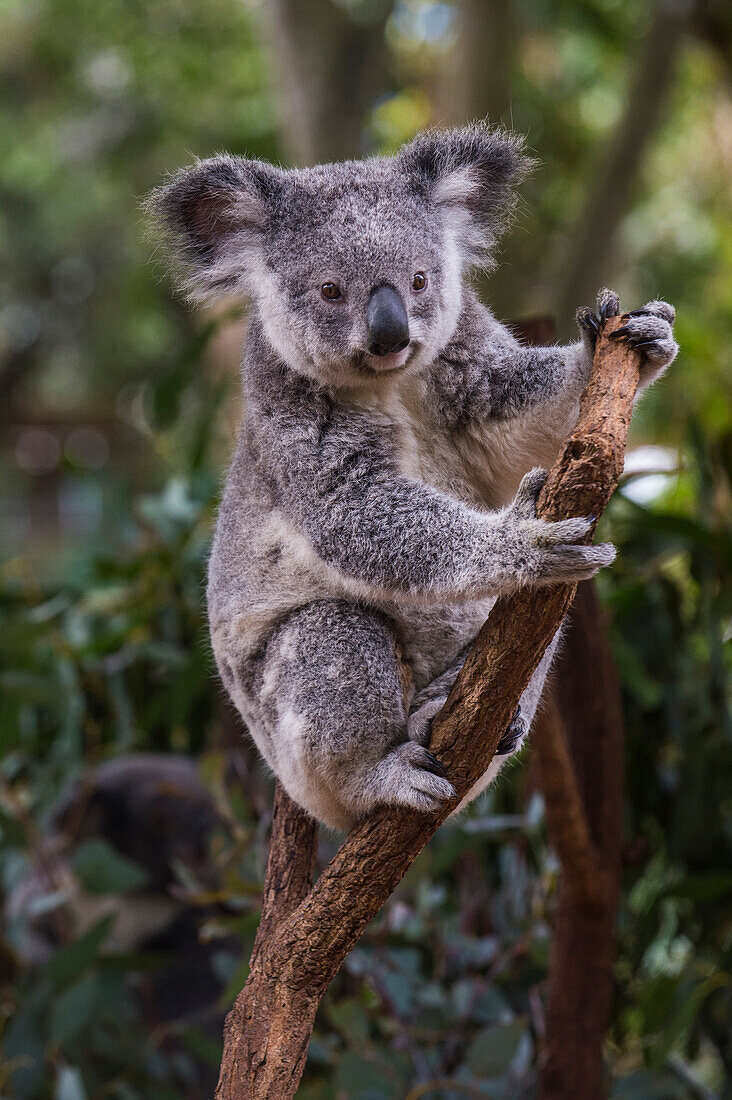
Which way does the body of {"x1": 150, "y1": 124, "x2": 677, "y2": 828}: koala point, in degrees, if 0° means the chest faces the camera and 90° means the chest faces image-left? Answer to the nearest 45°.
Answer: approximately 315°

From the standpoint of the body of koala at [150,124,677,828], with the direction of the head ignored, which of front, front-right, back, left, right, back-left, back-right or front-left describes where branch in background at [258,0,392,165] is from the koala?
back-left

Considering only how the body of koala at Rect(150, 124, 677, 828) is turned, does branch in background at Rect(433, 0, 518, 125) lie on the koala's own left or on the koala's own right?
on the koala's own left

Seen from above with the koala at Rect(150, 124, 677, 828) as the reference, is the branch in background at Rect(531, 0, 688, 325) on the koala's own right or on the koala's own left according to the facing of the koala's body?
on the koala's own left
